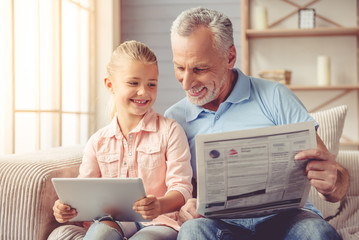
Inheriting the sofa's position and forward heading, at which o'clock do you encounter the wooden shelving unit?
The wooden shelving unit is roughly at 7 o'clock from the sofa.

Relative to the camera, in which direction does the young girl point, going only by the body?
toward the camera

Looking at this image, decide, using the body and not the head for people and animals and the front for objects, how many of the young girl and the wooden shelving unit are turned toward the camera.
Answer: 2

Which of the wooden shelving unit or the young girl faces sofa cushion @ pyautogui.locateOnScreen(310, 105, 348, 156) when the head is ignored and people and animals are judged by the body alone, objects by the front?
the wooden shelving unit

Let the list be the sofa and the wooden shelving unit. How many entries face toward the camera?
2

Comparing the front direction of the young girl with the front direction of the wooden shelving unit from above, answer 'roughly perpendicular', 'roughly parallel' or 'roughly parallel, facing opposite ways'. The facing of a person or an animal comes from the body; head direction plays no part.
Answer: roughly parallel

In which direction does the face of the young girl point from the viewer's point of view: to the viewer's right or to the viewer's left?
to the viewer's right

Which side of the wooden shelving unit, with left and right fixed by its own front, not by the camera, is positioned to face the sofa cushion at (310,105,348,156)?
front

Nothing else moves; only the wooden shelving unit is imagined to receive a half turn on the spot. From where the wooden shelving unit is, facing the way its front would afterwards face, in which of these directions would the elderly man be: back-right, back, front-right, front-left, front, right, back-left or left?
back

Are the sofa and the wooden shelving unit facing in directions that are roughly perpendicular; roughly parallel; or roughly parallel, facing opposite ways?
roughly parallel

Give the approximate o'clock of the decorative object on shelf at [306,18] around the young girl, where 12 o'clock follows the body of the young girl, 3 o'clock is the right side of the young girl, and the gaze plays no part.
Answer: The decorative object on shelf is roughly at 7 o'clock from the young girl.

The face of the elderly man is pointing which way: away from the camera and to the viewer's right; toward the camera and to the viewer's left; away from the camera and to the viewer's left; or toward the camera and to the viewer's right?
toward the camera and to the viewer's left
